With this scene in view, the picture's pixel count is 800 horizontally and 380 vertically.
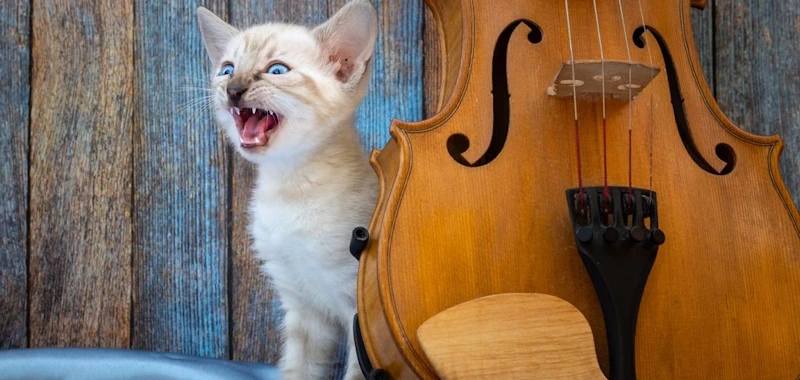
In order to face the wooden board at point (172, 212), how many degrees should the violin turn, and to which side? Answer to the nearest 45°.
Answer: approximately 90° to its right

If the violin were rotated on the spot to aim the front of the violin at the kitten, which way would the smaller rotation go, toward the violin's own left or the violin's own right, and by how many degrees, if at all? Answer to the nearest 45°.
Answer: approximately 90° to the violin's own right

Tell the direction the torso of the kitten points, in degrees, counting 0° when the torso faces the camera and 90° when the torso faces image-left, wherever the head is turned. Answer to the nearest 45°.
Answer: approximately 45°

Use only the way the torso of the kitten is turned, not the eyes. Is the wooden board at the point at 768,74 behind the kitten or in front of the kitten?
behind

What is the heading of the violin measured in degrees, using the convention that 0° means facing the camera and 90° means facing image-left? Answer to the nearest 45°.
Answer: approximately 0°
